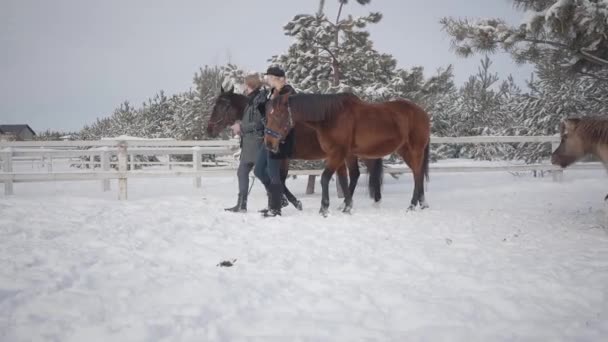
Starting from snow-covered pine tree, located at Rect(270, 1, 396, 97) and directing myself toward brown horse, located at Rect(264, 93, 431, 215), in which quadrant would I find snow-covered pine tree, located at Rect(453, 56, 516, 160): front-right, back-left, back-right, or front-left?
back-left

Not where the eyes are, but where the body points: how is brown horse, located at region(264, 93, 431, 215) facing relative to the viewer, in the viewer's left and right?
facing to the left of the viewer

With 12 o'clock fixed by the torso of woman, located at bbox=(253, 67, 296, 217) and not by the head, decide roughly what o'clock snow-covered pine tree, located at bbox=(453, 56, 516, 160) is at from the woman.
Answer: The snow-covered pine tree is roughly at 4 o'clock from the woman.

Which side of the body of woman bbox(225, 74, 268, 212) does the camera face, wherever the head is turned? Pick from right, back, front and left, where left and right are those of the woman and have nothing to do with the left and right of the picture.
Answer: left

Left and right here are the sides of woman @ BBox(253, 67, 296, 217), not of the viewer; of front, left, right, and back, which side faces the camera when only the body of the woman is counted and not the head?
left

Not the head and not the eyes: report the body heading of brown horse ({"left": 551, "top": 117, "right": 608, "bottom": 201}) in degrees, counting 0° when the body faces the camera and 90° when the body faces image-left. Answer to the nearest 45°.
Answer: approximately 90°

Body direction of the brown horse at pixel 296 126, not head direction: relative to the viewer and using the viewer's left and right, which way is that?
facing to the left of the viewer

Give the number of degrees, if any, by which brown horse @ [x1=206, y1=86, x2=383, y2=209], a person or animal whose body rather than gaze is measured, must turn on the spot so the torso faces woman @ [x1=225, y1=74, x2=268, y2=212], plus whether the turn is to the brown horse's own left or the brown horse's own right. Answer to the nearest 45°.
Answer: approximately 45° to the brown horse's own left

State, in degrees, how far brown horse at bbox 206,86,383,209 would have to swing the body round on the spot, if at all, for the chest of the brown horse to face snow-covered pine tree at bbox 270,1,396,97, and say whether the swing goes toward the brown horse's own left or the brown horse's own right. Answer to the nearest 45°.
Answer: approximately 90° to the brown horse's own right
